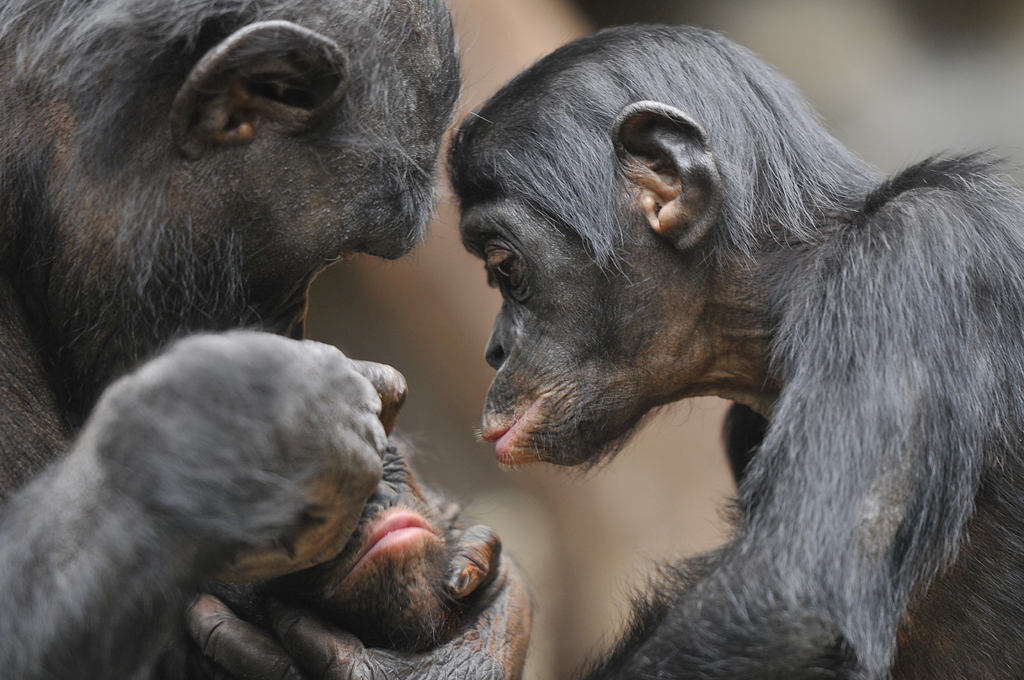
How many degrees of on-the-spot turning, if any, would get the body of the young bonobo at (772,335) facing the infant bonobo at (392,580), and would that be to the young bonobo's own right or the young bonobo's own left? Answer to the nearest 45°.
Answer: approximately 45° to the young bonobo's own left

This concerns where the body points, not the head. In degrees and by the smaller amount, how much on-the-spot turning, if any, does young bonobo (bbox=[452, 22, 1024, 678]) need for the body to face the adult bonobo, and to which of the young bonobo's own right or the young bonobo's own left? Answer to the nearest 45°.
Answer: approximately 45° to the young bonobo's own left

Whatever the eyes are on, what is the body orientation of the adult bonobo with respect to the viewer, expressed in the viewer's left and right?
facing away from the viewer and to the right of the viewer

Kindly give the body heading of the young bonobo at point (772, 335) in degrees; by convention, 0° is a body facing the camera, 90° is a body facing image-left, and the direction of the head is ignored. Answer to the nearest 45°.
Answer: approximately 90°

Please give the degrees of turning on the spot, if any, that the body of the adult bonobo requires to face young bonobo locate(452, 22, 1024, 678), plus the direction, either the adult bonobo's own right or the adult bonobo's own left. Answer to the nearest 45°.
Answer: approximately 45° to the adult bonobo's own right

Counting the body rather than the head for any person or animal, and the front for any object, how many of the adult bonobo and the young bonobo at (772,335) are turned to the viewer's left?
1
